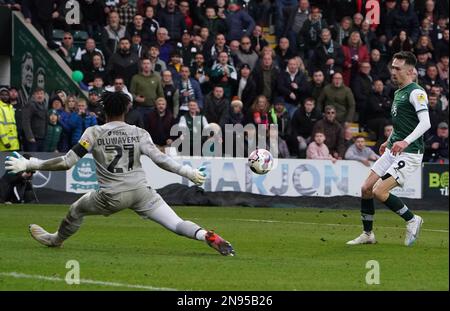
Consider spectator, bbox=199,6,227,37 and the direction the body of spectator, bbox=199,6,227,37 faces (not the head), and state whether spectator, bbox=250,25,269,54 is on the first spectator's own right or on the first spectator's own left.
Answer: on the first spectator's own left

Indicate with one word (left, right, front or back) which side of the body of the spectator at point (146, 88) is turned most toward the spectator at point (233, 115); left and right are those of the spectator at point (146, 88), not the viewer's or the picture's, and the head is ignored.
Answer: left

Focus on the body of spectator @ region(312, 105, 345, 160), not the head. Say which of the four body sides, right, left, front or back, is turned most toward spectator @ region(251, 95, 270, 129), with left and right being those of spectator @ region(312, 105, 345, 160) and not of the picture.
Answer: right

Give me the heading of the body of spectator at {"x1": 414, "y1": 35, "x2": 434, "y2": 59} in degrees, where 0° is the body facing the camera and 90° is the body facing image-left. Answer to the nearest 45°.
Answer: approximately 0°
